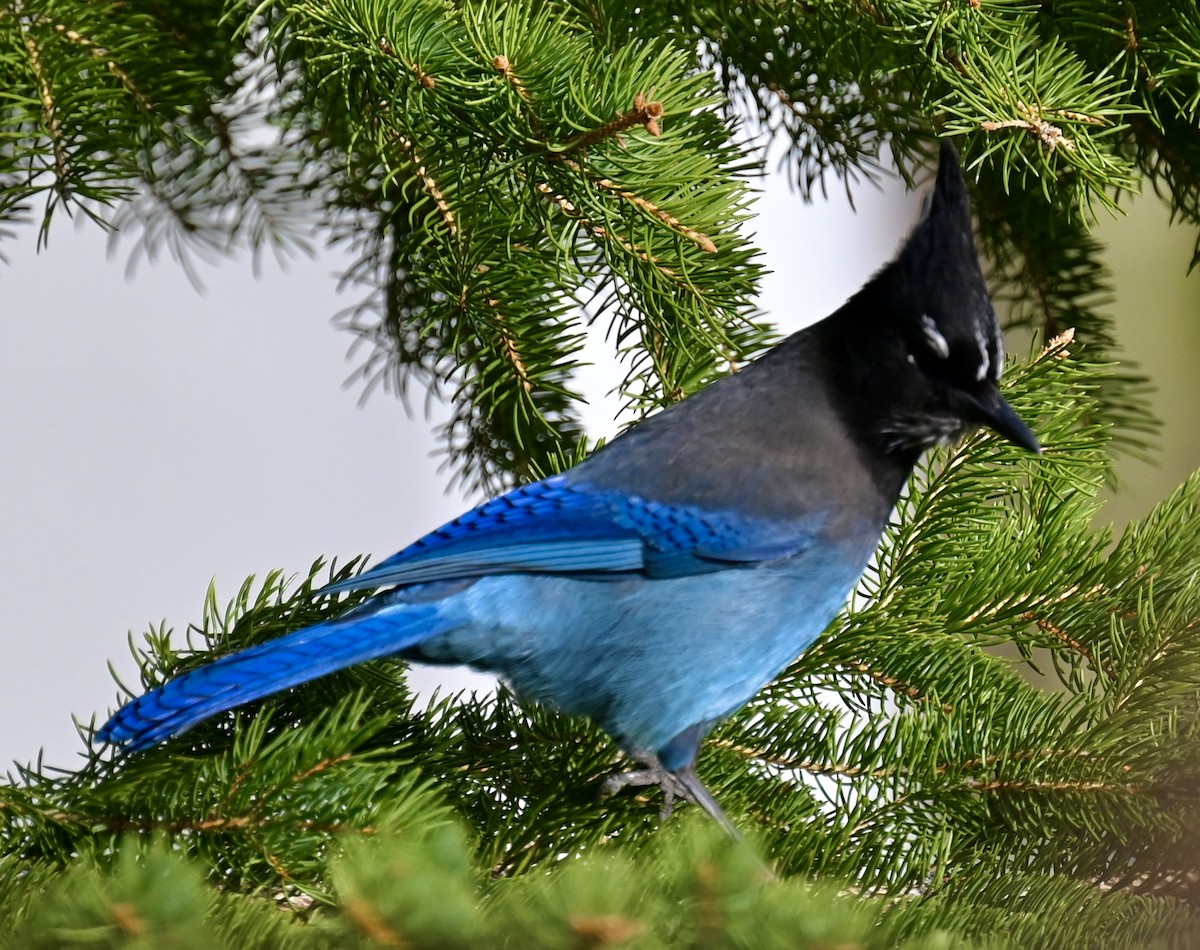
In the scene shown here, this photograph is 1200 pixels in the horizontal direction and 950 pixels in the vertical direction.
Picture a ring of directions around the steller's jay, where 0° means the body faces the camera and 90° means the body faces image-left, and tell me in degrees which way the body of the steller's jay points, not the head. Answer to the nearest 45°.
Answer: approximately 270°
